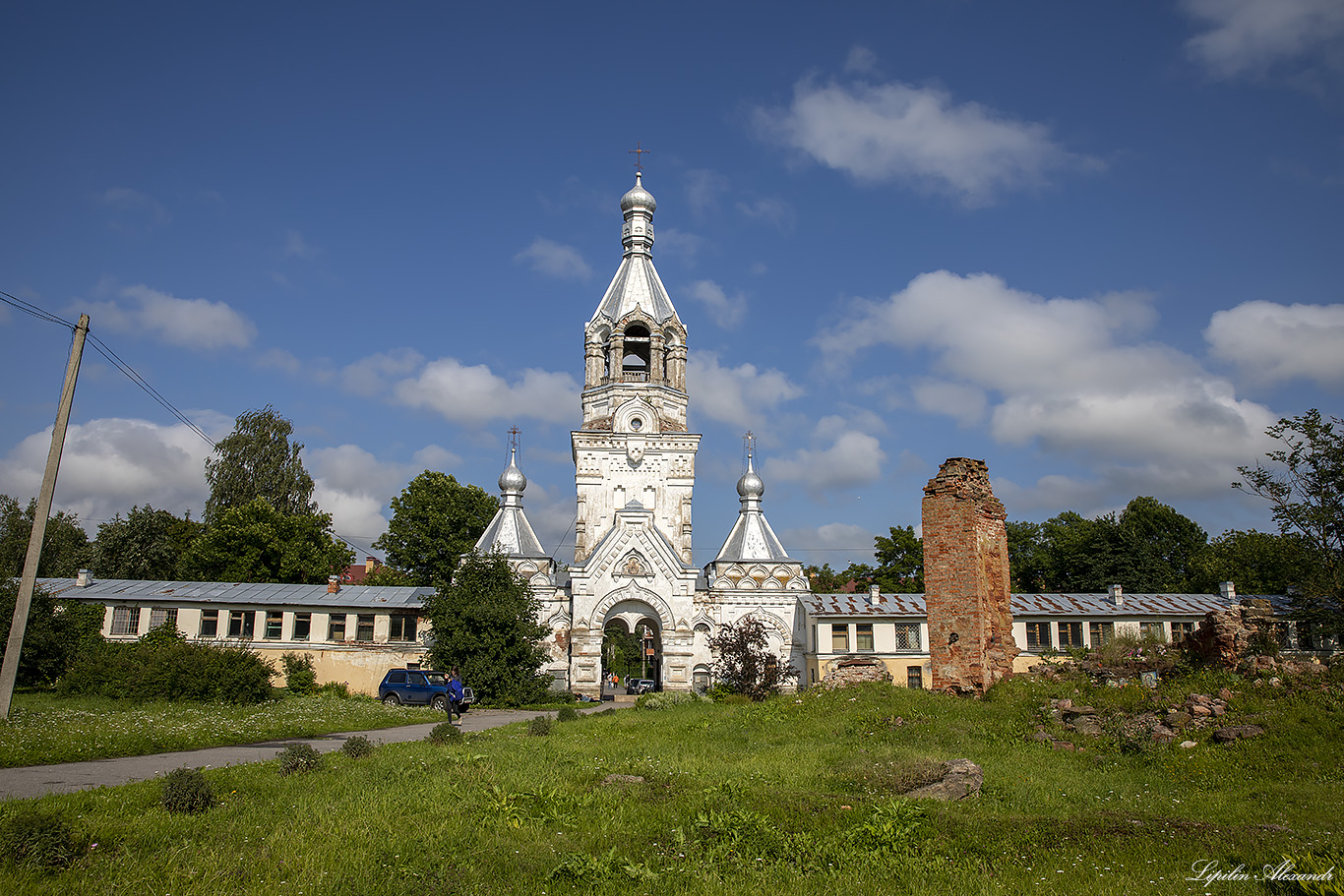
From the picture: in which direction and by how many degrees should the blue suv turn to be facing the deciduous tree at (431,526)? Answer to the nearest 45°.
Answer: approximately 135° to its left

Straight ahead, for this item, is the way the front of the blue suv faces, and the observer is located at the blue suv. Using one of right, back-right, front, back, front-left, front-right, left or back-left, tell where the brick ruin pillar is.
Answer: front

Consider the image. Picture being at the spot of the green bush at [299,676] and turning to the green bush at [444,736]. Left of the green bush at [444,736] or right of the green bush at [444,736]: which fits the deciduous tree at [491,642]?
left

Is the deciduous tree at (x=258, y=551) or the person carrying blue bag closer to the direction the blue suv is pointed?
the person carrying blue bag

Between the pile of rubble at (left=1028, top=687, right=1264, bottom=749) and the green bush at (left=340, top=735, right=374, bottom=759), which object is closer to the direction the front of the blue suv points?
the pile of rubble

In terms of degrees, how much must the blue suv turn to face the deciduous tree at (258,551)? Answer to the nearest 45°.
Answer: approximately 180°

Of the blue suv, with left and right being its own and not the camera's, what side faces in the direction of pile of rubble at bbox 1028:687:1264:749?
front

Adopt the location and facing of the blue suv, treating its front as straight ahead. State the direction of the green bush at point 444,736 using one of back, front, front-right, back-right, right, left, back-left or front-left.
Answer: front-right

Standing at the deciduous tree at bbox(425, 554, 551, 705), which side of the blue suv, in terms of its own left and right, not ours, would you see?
front

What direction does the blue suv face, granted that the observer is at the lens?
facing the viewer and to the right of the viewer

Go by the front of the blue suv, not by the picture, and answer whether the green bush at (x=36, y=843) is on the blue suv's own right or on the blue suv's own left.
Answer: on the blue suv's own right

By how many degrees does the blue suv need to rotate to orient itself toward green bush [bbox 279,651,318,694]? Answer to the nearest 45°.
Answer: approximately 180°

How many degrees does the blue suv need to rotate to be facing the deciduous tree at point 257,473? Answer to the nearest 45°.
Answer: approximately 135° to its left
